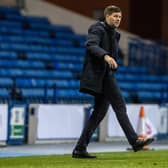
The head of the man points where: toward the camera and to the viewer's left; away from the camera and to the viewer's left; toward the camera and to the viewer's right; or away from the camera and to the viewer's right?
toward the camera and to the viewer's right

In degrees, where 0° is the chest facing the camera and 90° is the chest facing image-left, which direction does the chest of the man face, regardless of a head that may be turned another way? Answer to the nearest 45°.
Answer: approximately 270°
